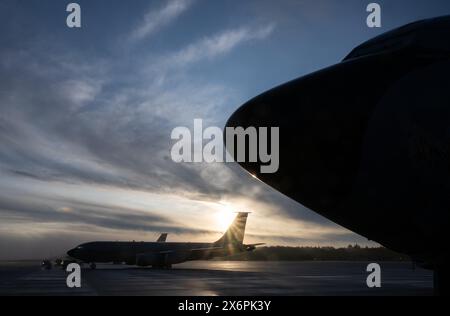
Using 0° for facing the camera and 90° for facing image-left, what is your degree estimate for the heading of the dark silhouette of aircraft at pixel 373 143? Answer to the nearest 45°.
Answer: approximately 90°
